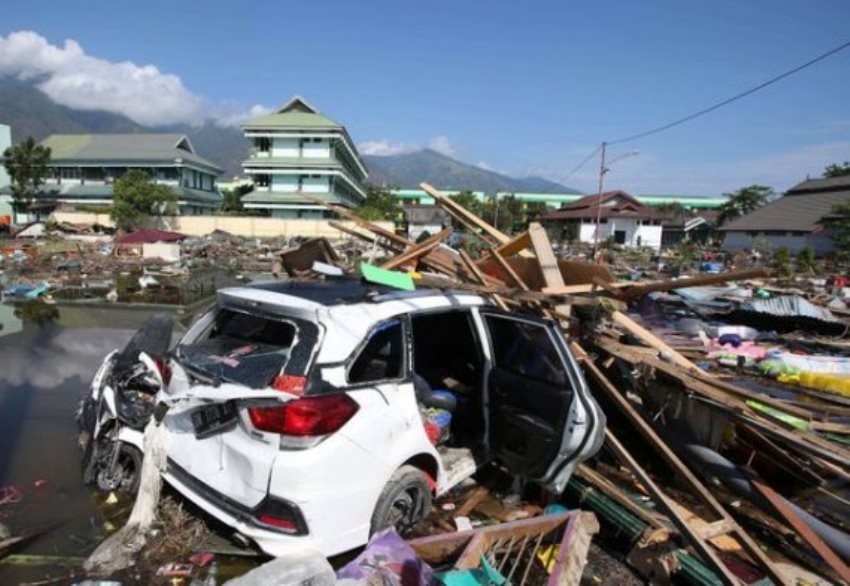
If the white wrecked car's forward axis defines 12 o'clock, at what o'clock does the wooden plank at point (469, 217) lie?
The wooden plank is roughly at 11 o'clock from the white wrecked car.

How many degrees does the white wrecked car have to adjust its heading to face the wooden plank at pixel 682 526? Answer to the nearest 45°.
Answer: approximately 45° to its right

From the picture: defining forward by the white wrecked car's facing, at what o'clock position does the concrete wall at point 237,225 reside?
The concrete wall is roughly at 10 o'clock from the white wrecked car.

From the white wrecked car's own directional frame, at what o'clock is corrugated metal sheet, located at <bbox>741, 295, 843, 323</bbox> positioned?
The corrugated metal sheet is roughly at 12 o'clock from the white wrecked car.

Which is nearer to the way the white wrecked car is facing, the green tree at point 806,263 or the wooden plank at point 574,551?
the green tree

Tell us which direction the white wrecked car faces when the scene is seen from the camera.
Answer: facing away from the viewer and to the right of the viewer

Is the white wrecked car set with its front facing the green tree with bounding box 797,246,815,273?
yes

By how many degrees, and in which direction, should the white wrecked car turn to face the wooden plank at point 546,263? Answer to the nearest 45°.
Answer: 0° — it already faces it

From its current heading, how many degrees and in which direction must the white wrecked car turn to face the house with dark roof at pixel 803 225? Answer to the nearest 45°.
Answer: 0° — it already faces it

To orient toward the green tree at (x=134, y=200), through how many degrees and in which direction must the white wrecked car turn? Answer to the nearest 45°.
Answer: approximately 90° to its left

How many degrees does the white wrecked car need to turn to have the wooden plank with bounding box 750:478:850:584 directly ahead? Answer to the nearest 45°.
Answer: approximately 45° to its right
